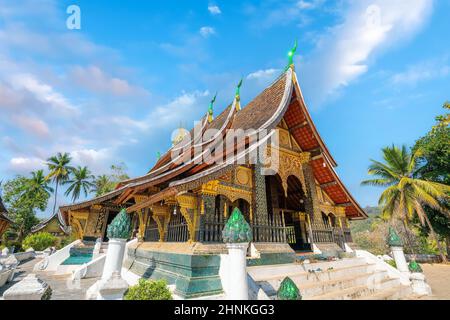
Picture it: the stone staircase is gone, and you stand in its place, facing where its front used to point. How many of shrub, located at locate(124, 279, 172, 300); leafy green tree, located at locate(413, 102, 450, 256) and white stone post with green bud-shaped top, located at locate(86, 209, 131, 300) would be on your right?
2

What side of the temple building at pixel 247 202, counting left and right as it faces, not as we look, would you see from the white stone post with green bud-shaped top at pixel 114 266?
right

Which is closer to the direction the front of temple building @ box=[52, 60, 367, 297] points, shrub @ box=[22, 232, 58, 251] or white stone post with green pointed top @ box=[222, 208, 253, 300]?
the white stone post with green pointed top

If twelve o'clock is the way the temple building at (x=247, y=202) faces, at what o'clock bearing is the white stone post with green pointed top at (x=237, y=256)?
The white stone post with green pointed top is roughly at 2 o'clock from the temple building.

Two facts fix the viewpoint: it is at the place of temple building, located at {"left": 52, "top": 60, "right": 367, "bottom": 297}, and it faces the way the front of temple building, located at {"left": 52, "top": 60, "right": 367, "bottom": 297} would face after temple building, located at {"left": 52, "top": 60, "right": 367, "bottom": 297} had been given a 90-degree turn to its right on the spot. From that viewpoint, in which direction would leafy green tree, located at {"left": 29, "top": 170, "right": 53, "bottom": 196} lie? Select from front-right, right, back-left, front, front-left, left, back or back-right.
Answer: right

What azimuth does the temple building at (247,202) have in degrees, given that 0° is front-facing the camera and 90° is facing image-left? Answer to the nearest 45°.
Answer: approximately 315°

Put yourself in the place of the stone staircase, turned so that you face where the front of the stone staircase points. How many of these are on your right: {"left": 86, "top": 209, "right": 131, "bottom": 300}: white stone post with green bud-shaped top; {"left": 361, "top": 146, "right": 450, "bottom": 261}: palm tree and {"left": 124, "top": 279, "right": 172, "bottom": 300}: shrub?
2

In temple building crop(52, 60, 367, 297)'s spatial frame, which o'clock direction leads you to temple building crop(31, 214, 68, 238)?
temple building crop(31, 214, 68, 238) is roughly at 6 o'clock from temple building crop(52, 60, 367, 297).

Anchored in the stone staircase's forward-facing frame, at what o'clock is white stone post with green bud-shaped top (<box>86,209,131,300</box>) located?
The white stone post with green bud-shaped top is roughly at 3 o'clock from the stone staircase.

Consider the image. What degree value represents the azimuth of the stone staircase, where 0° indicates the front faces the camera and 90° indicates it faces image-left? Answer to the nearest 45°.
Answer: approximately 315°
